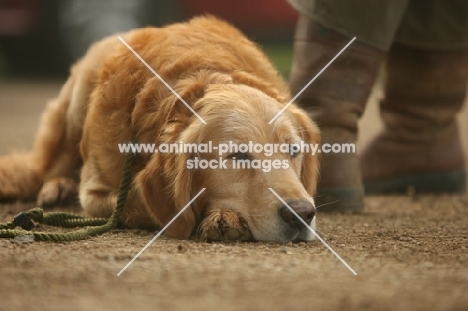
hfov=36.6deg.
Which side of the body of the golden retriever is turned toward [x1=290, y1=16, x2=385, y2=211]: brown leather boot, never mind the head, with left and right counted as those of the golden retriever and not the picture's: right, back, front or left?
left

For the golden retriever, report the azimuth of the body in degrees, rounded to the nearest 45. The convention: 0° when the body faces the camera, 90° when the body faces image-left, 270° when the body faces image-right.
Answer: approximately 315°
